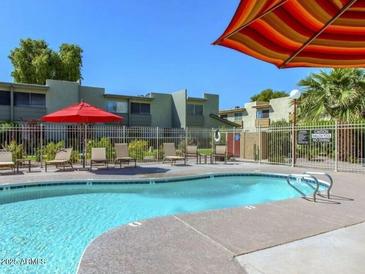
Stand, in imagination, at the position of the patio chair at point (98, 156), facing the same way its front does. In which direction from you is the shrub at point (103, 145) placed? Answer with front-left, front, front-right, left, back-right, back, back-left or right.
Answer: back

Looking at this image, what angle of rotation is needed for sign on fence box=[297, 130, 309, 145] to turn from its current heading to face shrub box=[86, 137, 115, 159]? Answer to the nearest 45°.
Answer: approximately 90° to its right

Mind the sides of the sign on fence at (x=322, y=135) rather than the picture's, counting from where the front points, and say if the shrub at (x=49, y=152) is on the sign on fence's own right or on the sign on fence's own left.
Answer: on the sign on fence's own right

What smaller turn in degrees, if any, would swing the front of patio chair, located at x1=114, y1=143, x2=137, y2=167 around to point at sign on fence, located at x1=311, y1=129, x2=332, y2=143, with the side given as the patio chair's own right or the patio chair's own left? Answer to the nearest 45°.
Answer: approximately 45° to the patio chair's own left

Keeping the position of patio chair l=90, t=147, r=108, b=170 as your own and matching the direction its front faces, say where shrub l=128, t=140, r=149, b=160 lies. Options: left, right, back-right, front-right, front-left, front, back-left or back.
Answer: back-left

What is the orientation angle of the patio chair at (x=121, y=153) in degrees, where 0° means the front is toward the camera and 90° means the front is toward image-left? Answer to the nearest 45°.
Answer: approximately 315°

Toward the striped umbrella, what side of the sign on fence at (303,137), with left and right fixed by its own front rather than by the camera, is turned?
front

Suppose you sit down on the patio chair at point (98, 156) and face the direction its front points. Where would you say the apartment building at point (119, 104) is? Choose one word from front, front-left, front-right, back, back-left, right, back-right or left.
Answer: back

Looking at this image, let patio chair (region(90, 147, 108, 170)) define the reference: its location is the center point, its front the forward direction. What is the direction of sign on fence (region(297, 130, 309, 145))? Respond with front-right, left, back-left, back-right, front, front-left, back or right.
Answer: left

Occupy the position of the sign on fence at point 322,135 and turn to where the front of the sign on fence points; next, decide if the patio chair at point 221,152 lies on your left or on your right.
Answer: on your right

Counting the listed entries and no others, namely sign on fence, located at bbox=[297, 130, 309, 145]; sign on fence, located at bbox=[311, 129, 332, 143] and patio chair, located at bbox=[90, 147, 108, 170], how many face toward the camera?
3

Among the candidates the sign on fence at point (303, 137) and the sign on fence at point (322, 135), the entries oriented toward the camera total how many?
2

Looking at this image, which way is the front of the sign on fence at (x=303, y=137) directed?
toward the camera

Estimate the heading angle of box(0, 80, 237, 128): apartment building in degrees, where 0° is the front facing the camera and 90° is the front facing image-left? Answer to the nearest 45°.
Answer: approximately 315°

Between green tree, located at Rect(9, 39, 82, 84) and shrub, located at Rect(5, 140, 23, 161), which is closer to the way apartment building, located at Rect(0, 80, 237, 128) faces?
the shrub

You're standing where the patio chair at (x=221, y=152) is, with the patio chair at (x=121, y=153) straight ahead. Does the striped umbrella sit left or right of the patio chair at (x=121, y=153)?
left

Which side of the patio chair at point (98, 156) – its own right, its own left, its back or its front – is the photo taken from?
front

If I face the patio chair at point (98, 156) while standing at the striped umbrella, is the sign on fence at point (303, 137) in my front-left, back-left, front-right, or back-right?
front-right

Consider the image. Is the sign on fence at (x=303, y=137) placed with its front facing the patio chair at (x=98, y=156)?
no

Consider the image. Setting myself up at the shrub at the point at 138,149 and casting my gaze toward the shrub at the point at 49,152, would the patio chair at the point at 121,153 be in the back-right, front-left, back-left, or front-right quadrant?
front-left
